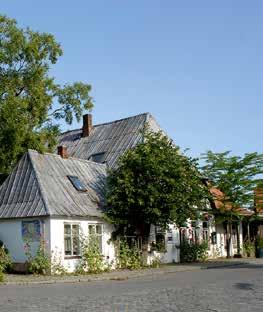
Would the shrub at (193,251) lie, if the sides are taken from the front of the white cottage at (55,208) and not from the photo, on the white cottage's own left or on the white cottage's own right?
on the white cottage's own left

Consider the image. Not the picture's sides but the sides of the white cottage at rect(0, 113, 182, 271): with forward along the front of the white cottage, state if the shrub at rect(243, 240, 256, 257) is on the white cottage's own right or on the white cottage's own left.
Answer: on the white cottage's own left

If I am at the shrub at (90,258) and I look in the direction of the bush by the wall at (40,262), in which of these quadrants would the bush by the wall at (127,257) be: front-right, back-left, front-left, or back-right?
back-right

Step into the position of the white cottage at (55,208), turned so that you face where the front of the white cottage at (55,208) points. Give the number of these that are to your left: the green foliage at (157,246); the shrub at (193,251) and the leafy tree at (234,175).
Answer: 3

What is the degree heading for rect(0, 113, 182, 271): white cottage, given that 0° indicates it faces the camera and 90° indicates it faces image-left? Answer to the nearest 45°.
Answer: approximately 315°

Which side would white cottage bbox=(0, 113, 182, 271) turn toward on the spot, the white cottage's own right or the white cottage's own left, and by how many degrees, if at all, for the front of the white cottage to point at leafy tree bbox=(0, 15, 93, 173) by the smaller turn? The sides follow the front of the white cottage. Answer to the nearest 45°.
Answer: approximately 135° to the white cottage's own left

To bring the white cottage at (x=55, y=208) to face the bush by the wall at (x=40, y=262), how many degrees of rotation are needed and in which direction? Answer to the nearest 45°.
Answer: approximately 45° to its right

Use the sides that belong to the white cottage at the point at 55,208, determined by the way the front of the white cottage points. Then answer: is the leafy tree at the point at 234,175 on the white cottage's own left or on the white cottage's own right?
on the white cottage's own left
